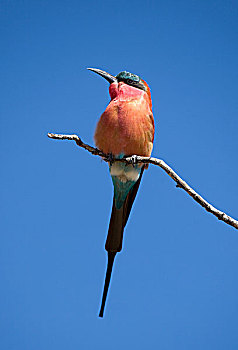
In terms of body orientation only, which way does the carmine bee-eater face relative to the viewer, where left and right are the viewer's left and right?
facing the viewer and to the left of the viewer
